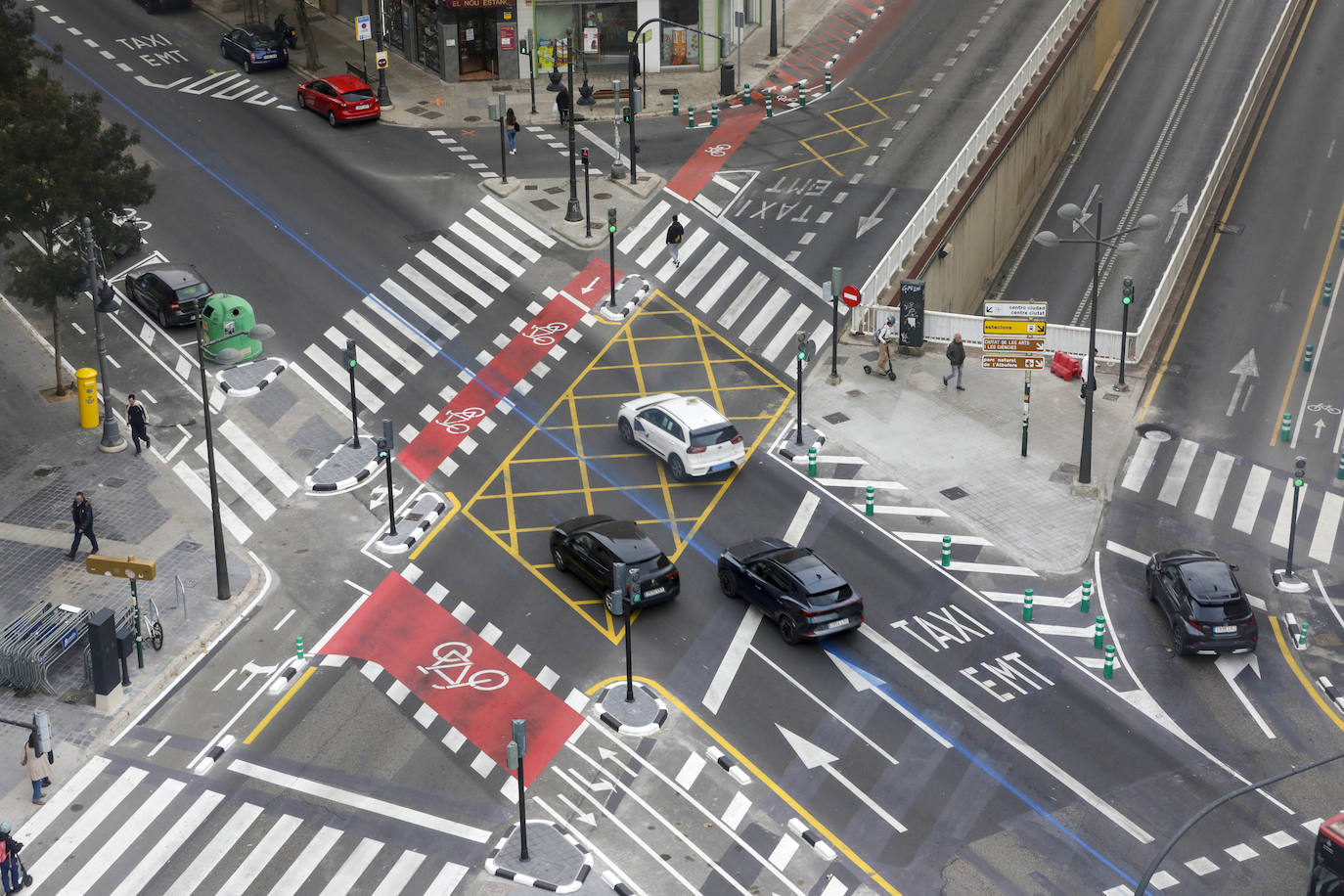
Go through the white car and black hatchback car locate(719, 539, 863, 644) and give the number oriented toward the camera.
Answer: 0

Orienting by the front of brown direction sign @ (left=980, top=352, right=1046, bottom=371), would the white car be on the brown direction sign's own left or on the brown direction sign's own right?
on the brown direction sign's own right

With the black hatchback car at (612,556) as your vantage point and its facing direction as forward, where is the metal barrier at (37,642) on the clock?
The metal barrier is roughly at 10 o'clock from the black hatchback car.

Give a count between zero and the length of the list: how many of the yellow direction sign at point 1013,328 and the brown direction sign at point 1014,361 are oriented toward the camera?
2

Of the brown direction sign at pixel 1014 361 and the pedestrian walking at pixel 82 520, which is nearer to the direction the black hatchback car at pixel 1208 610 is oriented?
the brown direction sign

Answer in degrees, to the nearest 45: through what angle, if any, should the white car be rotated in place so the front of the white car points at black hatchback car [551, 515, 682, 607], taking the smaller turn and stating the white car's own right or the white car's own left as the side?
approximately 135° to the white car's own left

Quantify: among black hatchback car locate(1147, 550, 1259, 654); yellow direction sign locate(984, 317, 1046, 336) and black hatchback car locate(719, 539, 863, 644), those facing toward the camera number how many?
1

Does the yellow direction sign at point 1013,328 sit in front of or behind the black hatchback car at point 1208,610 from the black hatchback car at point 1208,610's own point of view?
in front

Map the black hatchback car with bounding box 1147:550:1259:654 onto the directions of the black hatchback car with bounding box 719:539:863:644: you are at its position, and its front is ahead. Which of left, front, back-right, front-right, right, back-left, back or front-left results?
back-right

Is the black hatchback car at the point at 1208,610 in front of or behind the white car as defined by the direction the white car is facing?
behind

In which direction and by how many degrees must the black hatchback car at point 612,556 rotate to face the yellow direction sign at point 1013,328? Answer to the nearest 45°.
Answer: approximately 90° to its right

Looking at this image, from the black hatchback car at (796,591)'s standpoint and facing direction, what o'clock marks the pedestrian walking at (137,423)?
The pedestrian walking is roughly at 11 o'clock from the black hatchback car.

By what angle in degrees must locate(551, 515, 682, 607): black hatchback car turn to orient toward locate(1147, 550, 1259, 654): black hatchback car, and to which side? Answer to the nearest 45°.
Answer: approximately 135° to its right

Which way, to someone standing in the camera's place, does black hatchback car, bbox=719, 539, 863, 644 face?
facing away from the viewer and to the left of the viewer
